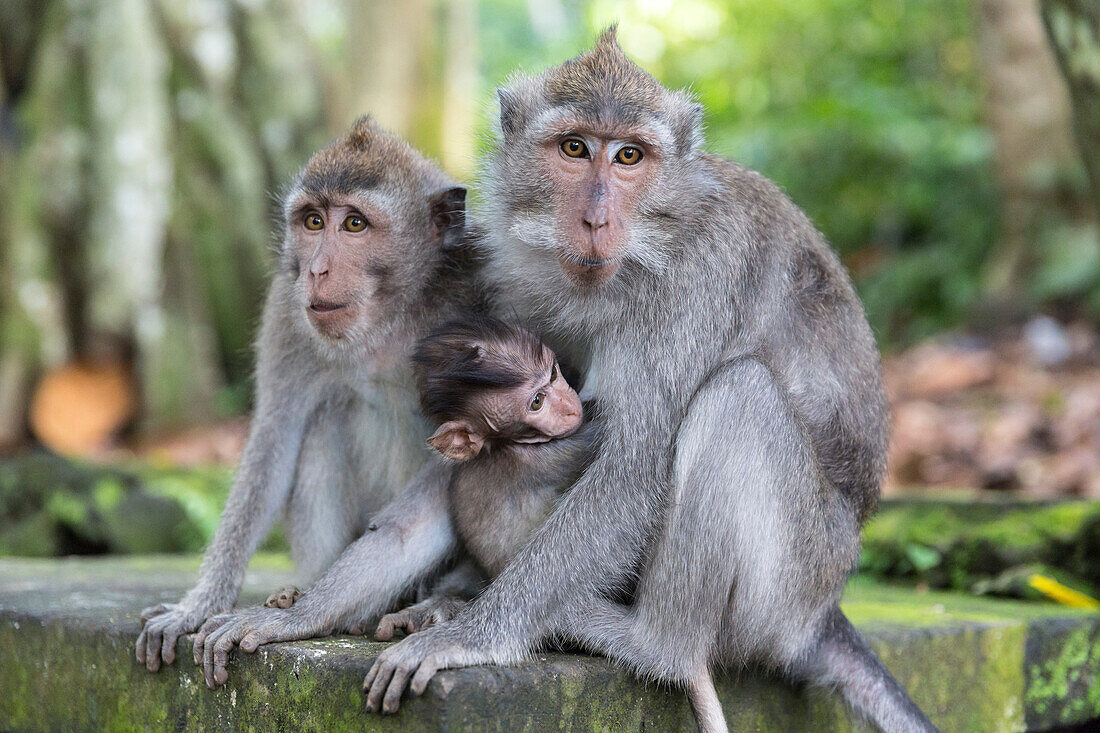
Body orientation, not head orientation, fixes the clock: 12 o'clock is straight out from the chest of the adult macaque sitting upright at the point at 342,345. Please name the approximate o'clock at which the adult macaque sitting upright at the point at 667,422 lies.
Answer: the adult macaque sitting upright at the point at 667,422 is roughly at 9 o'clock from the adult macaque sitting upright at the point at 342,345.

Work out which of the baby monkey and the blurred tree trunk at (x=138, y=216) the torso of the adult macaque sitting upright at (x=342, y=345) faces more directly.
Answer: the baby monkey

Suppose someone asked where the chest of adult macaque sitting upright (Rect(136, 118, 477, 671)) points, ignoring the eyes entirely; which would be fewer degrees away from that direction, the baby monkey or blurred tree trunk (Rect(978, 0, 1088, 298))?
the baby monkey

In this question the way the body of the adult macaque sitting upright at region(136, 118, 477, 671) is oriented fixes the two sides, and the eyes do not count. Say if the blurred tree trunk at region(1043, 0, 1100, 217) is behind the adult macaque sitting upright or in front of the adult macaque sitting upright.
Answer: behind

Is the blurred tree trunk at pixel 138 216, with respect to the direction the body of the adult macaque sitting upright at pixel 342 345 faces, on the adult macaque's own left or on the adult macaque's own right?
on the adult macaque's own right

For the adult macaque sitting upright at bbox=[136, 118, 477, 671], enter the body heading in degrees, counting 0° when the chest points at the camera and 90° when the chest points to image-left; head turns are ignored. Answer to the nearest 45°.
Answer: approximately 45°

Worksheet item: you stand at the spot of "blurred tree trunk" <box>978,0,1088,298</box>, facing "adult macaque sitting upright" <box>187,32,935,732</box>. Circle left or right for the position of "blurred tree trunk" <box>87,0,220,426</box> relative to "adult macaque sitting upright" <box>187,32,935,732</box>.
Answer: right

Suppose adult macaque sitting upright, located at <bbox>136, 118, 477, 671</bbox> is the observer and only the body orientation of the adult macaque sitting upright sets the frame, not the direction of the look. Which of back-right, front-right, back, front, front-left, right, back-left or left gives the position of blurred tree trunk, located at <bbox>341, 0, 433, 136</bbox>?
back-right

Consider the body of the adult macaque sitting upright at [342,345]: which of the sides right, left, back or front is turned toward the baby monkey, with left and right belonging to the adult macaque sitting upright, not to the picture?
left

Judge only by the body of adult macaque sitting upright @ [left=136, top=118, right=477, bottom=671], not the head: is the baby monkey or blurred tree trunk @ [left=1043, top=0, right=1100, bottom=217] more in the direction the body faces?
the baby monkey

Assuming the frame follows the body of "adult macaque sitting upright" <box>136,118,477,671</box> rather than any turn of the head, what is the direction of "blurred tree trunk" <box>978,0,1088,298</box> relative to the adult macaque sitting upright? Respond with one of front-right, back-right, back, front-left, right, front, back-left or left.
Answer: back
